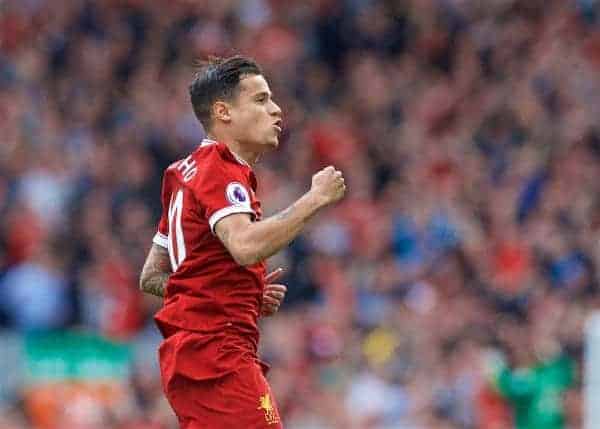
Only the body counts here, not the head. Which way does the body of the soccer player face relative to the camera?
to the viewer's right

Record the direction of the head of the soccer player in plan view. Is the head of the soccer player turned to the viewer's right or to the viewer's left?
to the viewer's right
